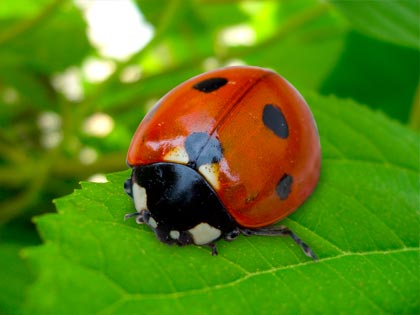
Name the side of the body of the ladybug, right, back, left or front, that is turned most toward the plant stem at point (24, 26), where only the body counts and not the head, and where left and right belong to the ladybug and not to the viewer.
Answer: right

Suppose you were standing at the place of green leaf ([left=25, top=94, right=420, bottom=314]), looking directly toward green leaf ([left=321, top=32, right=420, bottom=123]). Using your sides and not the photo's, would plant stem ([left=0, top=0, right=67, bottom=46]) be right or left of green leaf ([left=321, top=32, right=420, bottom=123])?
left

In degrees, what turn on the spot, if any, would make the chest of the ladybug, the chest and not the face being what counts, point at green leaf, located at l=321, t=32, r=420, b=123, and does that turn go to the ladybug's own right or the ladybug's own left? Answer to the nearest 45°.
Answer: approximately 180°

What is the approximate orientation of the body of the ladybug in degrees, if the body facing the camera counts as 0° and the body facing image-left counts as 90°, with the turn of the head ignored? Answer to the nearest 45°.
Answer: approximately 45°
